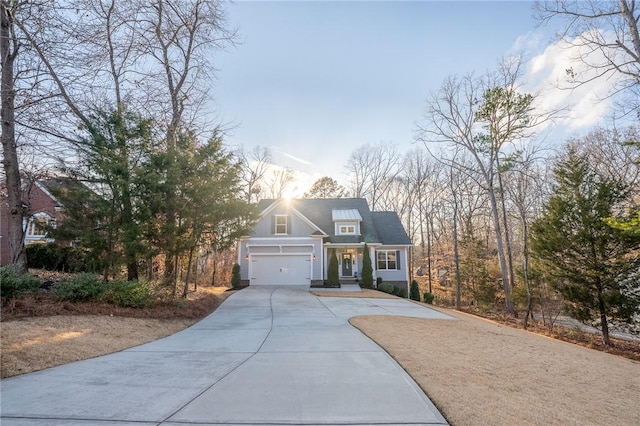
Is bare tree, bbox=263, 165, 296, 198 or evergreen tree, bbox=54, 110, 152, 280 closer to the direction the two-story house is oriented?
the evergreen tree

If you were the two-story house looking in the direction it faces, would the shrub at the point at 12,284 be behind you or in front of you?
in front

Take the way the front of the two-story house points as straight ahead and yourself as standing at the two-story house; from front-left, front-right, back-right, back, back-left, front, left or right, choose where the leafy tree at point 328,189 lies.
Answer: back

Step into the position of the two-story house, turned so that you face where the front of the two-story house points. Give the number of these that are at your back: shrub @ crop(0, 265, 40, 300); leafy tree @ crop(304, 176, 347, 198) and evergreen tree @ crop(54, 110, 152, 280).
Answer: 1

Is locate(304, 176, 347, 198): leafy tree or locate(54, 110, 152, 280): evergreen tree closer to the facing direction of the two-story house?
the evergreen tree

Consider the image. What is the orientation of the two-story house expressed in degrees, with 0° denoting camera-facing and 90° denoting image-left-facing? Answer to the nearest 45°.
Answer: approximately 0°

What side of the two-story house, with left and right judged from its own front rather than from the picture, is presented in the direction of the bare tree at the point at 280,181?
back

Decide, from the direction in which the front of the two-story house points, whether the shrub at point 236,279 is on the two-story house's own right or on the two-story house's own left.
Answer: on the two-story house's own right

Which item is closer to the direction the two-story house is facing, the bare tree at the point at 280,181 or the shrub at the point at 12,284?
the shrub

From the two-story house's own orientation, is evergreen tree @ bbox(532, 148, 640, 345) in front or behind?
in front

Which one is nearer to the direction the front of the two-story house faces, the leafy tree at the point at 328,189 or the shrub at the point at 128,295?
the shrub
